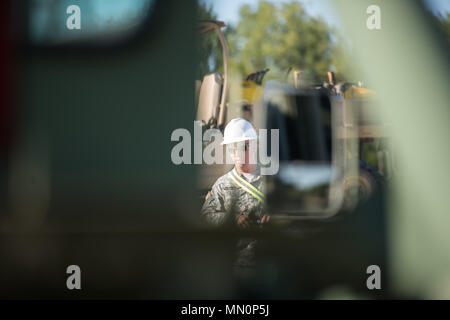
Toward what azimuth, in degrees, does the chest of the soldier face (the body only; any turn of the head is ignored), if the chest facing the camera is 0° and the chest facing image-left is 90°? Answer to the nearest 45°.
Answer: approximately 315°

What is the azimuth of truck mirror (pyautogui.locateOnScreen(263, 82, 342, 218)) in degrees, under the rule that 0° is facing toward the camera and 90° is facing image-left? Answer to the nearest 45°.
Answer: approximately 0°
